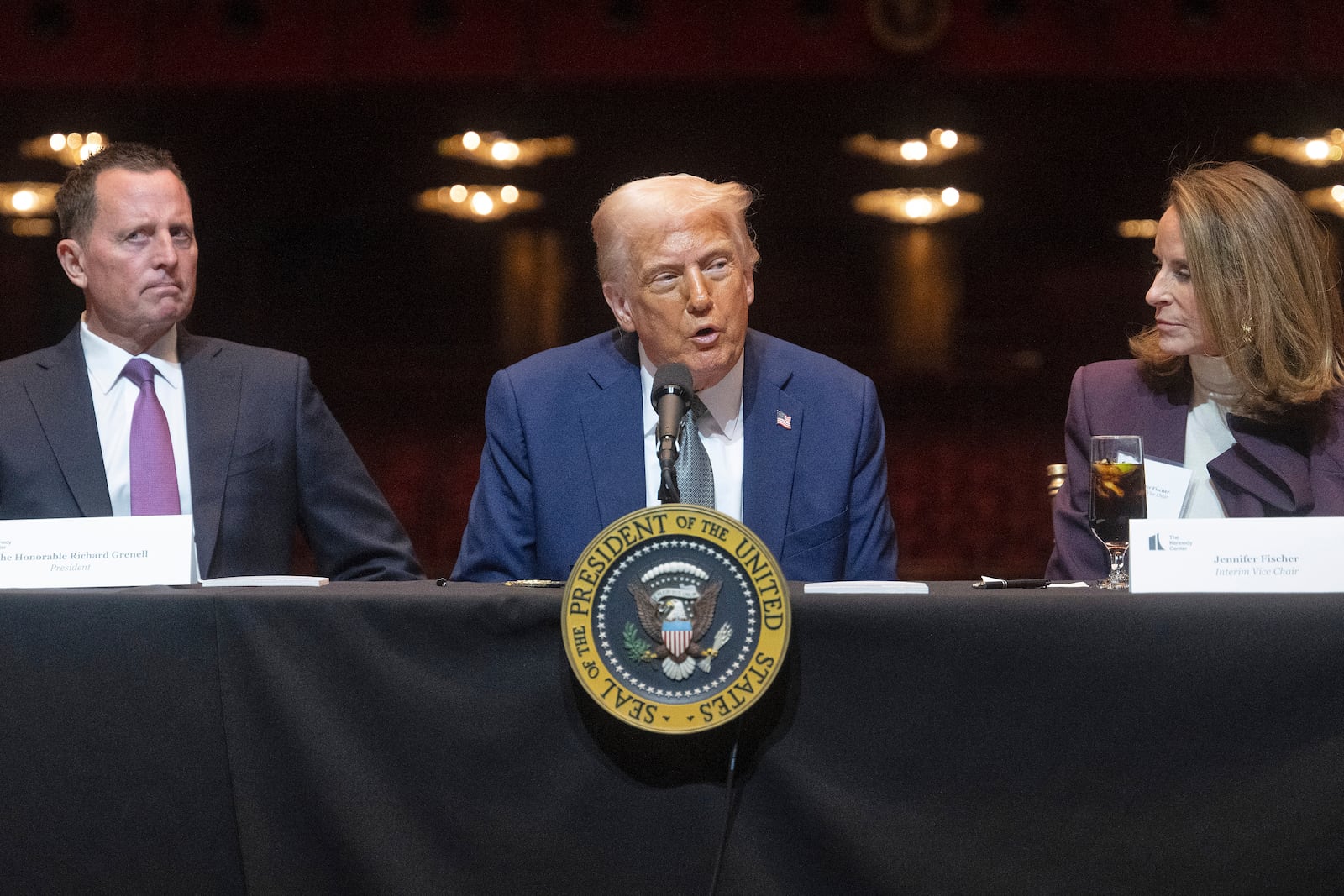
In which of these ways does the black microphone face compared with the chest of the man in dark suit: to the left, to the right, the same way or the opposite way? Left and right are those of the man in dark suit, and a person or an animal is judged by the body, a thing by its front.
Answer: the opposite way

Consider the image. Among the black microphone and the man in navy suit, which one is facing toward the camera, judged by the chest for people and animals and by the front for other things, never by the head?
the man in navy suit

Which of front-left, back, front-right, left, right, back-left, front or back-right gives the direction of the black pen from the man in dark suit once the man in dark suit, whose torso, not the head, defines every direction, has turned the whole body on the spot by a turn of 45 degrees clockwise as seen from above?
left

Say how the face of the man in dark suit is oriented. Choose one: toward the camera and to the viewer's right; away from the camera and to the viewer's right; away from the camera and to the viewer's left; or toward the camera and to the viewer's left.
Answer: toward the camera and to the viewer's right

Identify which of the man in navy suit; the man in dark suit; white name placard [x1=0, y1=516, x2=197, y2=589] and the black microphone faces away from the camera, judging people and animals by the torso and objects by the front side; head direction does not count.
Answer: the black microphone

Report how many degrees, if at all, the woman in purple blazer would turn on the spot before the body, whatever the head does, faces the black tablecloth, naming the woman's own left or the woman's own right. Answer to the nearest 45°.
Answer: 0° — they already face it

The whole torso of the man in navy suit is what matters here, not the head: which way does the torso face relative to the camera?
toward the camera

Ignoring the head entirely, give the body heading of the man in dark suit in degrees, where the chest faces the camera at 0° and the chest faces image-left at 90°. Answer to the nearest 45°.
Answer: approximately 0°

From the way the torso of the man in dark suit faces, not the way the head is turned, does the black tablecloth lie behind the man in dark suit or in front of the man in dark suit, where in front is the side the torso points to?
in front

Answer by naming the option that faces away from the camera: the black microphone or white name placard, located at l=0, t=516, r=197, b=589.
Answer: the black microphone

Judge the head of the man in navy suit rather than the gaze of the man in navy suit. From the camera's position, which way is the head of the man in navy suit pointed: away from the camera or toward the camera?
toward the camera

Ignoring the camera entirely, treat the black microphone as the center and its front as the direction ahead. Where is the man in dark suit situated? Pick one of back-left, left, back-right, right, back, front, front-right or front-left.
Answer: front-left

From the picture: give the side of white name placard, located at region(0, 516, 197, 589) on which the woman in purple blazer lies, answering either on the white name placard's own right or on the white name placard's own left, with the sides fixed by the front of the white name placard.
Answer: on the white name placard's own left

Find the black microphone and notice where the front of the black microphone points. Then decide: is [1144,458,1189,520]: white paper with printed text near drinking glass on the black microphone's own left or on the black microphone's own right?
on the black microphone's own right

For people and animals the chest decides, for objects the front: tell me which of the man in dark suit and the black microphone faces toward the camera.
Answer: the man in dark suit

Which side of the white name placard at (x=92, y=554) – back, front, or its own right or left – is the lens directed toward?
front
